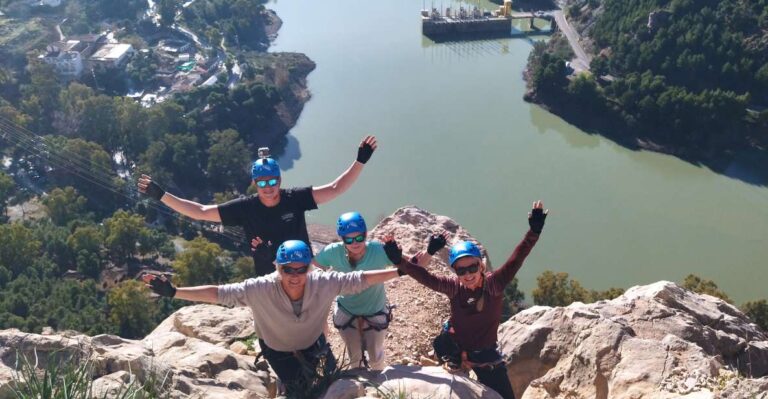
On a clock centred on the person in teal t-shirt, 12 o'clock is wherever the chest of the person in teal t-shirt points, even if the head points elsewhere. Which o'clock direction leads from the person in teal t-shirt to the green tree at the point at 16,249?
The green tree is roughly at 5 o'clock from the person in teal t-shirt.

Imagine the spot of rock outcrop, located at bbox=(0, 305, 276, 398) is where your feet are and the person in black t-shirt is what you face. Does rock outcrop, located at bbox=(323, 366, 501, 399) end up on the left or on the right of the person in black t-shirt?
right

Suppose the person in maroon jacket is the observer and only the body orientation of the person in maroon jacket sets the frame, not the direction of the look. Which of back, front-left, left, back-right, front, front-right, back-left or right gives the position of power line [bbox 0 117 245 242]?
back-right

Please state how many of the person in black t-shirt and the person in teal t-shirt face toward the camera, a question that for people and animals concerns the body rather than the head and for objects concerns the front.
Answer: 2

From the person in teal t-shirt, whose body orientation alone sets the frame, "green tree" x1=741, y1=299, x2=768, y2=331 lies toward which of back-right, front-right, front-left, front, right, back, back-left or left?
back-left

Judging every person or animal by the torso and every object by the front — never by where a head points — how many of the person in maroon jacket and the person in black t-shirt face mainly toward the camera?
2

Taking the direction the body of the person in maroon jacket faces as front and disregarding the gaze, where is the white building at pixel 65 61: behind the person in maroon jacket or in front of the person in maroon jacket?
behind

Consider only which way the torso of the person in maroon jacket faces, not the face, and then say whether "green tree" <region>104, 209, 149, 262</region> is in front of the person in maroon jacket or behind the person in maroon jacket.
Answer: behind

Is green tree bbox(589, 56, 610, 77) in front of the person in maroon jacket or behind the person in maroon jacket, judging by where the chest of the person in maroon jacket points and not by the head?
behind

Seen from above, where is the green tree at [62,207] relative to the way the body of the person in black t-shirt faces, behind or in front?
behind

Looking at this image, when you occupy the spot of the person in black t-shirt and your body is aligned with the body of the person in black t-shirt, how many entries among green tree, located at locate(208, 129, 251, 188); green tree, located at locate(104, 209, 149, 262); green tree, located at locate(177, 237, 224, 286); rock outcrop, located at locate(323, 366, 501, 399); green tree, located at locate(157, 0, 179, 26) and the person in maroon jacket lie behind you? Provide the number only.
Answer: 4

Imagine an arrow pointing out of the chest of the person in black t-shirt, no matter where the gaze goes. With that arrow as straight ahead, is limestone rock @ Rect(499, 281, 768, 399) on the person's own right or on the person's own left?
on the person's own left
